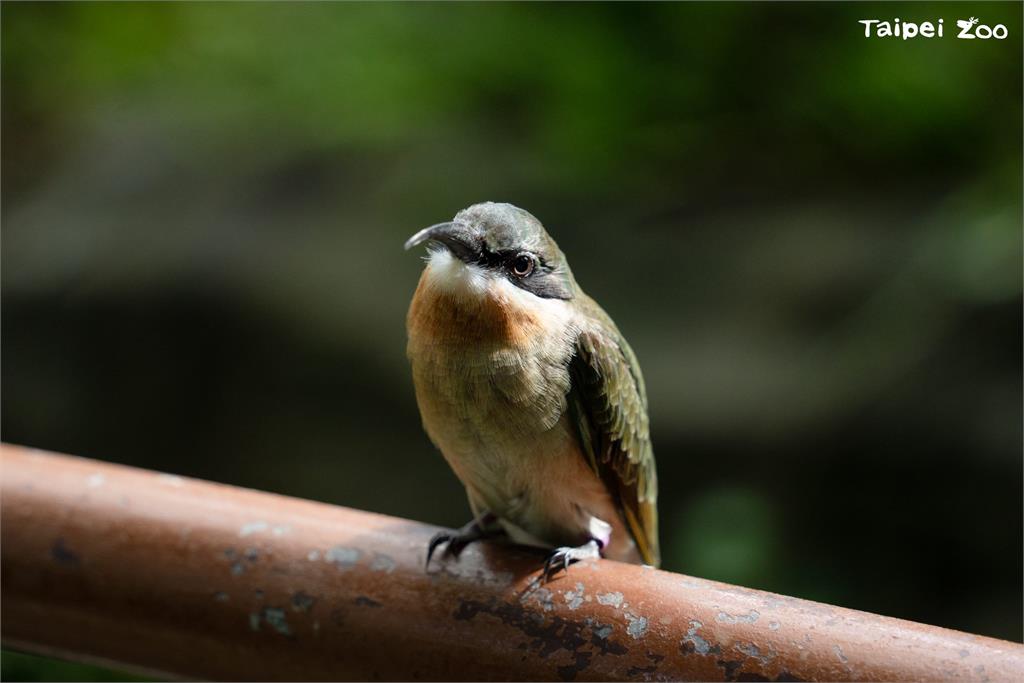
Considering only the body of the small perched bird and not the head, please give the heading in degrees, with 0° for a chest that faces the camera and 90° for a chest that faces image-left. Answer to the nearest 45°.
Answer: approximately 45°
